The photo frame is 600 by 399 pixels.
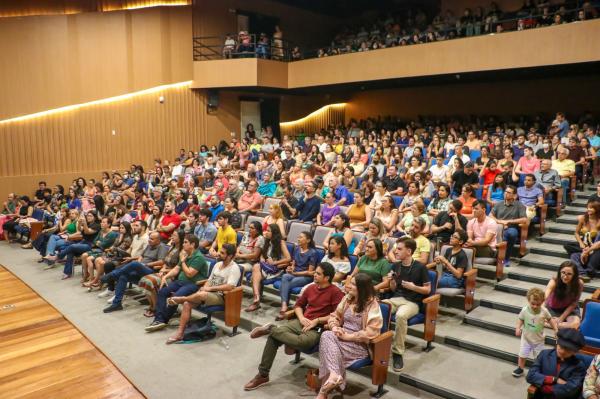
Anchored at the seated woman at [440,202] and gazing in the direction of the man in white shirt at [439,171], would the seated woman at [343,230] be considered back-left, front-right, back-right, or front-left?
back-left

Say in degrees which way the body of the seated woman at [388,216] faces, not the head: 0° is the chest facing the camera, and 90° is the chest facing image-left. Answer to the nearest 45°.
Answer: approximately 45°

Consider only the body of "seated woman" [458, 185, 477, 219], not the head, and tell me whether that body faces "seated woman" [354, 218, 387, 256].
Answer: yes

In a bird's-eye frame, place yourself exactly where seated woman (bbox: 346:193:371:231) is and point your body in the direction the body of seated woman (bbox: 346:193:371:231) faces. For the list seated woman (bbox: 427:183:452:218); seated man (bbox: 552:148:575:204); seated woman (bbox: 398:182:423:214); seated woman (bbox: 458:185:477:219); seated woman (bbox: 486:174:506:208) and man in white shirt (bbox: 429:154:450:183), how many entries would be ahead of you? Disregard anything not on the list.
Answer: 0

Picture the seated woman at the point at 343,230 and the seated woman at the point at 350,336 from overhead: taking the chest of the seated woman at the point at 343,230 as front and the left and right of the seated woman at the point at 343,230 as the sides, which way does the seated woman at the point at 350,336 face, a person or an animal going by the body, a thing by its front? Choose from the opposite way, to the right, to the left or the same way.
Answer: the same way

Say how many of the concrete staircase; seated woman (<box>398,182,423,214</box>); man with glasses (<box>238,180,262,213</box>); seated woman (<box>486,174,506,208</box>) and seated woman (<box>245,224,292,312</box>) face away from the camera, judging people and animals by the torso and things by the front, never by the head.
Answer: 0

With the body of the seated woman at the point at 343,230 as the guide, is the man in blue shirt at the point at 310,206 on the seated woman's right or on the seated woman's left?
on the seated woman's right

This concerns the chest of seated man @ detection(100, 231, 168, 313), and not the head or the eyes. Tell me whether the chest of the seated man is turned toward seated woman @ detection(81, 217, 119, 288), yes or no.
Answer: no

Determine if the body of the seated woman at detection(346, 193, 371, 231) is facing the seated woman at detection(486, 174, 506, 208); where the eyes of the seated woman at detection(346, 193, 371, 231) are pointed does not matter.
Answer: no

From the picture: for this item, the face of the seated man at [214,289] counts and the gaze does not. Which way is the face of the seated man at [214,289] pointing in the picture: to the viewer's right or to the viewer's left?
to the viewer's left

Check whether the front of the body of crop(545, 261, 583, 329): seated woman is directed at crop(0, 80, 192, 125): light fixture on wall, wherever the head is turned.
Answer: no

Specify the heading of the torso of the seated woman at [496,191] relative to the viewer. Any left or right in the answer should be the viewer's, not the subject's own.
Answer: facing the viewer and to the left of the viewer

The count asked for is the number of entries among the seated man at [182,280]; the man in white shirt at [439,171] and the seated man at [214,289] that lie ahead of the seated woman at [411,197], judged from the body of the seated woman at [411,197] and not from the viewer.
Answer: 2

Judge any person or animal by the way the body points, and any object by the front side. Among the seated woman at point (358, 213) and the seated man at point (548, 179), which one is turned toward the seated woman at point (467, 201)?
the seated man

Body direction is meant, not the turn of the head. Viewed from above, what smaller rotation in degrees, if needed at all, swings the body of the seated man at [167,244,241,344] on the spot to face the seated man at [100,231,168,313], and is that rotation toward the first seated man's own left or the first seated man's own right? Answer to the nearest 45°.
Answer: approximately 90° to the first seated man's own right

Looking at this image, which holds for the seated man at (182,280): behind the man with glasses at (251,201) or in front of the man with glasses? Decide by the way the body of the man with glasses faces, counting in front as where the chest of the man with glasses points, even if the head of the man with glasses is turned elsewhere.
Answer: in front

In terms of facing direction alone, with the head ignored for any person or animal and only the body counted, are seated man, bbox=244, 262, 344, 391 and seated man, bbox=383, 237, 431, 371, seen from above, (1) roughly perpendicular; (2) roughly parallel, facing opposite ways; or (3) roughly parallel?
roughly parallel

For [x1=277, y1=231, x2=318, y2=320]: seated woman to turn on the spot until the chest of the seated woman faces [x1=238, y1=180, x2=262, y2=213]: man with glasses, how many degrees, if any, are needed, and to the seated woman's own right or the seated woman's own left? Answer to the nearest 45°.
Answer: approximately 135° to the seated woman's own right

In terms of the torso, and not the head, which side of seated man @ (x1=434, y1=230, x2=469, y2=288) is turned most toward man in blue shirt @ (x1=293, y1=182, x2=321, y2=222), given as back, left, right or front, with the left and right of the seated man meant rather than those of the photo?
right

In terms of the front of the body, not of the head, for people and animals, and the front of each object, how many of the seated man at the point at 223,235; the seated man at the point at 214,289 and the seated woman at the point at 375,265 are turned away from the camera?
0

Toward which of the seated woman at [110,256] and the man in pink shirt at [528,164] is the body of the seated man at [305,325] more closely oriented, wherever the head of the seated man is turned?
the seated woman

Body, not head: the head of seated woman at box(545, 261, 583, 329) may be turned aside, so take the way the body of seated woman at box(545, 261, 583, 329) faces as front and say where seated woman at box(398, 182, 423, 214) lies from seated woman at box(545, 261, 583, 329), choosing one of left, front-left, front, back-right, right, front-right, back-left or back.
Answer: back-right

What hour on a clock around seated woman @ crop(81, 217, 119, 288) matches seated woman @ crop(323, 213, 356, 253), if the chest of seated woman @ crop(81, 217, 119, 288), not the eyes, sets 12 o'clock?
seated woman @ crop(323, 213, 356, 253) is roughly at 9 o'clock from seated woman @ crop(81, 217, 119, 288).

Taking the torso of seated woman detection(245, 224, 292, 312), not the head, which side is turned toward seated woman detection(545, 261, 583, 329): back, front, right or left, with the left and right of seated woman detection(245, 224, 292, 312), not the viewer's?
left

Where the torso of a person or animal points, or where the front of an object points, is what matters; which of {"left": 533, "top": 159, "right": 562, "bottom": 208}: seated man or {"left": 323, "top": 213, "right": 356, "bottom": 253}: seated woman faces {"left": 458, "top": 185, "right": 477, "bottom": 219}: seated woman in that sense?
the seated man

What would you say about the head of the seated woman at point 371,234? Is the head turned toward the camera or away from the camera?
toward the camera
